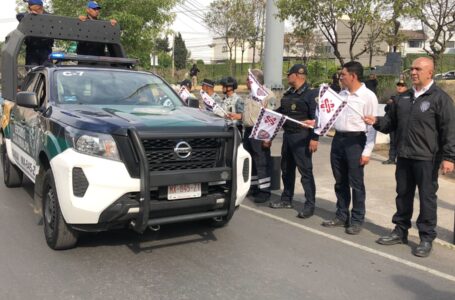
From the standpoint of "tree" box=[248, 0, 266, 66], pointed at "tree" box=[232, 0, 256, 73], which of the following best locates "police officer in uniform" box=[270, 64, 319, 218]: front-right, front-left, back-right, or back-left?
back-left

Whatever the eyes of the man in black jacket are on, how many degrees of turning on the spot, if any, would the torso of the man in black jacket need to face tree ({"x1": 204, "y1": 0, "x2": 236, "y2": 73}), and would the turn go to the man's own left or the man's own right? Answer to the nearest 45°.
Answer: approximately 90° to the man's own right

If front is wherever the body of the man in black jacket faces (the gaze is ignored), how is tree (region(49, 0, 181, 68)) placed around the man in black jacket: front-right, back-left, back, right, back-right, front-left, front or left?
right

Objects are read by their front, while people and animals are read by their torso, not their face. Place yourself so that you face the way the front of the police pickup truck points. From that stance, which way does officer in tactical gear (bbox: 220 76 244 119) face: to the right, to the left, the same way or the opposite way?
to the right

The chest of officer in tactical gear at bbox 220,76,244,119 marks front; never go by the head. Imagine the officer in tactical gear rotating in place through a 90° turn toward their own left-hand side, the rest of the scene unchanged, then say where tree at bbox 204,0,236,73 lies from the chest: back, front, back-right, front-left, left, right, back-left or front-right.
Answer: back-left

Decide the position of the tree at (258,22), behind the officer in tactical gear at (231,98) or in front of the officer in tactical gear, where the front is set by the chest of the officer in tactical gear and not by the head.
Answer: behind

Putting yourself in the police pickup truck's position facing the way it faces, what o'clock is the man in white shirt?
The man in white shirt is roughly at 10 o'clock from the police pickup truck.

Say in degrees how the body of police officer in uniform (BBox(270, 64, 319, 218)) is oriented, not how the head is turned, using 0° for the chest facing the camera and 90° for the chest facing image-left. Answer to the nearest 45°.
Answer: approximately 45°

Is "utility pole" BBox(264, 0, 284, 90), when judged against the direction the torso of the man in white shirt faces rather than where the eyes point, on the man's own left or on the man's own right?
on the man's own right
